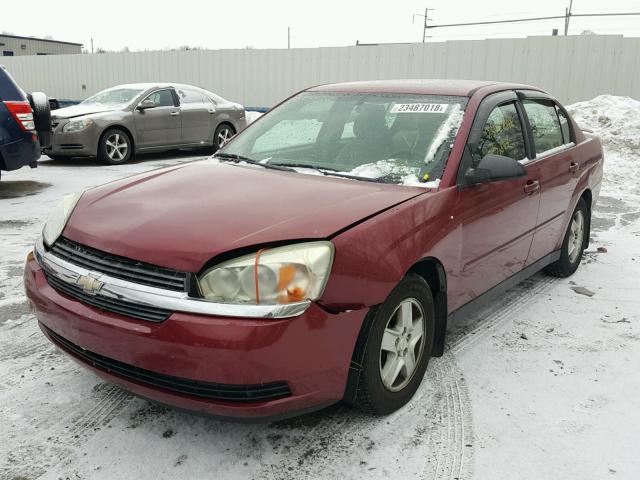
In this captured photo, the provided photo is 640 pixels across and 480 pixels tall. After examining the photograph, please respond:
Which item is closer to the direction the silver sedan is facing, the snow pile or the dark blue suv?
the dark blue suv

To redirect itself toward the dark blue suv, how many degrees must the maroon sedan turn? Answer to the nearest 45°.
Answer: approximately 90° to its right

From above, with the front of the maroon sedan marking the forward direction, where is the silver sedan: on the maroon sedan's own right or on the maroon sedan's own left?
on the maroon sedan's own right
